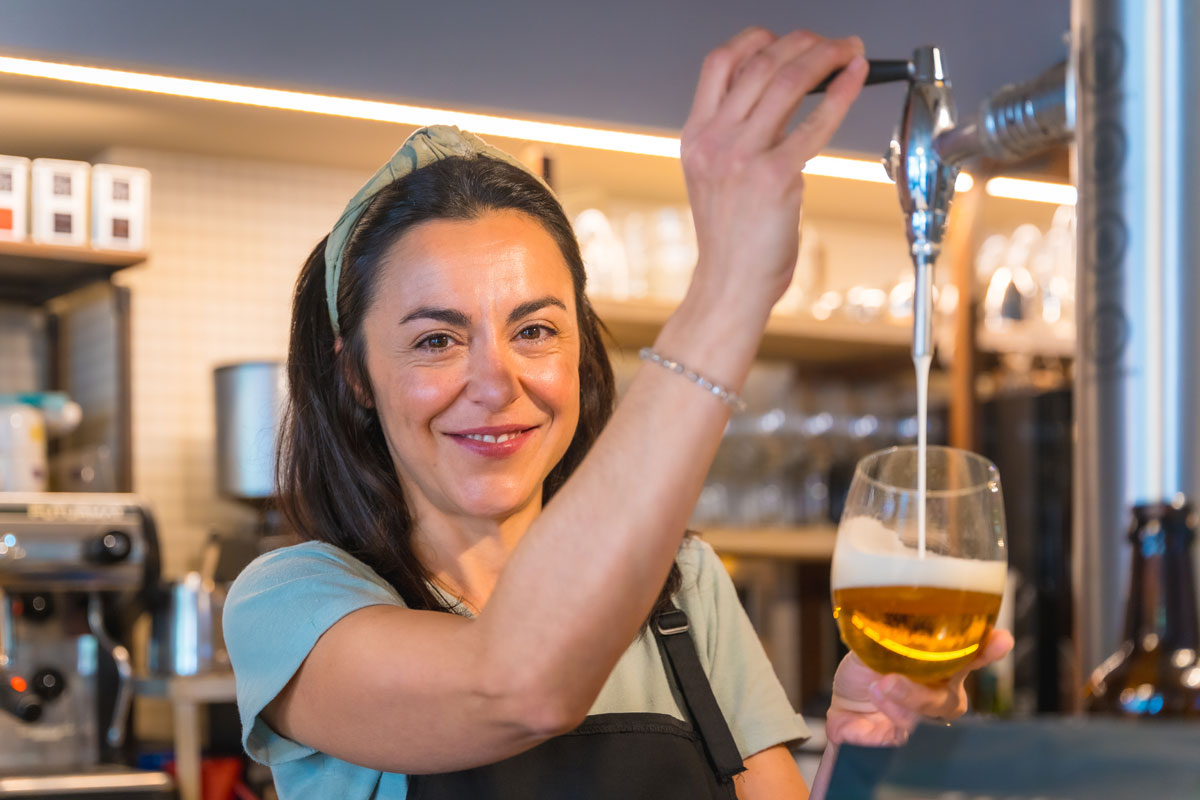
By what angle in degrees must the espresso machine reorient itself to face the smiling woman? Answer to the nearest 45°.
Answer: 0° — it already faces them

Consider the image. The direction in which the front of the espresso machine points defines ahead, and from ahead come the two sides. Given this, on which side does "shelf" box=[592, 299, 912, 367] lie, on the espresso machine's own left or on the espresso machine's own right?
on the espresso machine's own left

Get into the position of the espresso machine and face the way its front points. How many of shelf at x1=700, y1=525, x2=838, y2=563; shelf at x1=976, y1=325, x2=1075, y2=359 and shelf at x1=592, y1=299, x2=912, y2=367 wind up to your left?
3

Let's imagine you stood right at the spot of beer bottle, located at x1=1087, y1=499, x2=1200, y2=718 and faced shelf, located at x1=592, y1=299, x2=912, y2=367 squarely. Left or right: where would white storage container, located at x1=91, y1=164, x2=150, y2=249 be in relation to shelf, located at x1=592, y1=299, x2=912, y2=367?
left

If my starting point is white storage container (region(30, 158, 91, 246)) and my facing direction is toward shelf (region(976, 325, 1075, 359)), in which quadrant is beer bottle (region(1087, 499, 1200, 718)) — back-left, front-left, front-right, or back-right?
front-right

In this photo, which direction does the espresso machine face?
toward the camera

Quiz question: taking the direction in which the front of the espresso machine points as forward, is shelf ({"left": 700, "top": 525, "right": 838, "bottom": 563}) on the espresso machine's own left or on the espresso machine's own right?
on the espresso machine's own left
